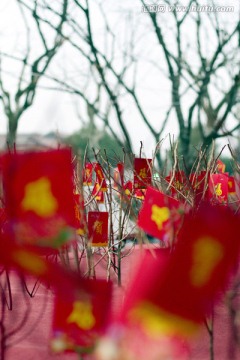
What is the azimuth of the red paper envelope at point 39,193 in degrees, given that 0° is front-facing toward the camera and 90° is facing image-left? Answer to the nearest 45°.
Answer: approximately 0°
